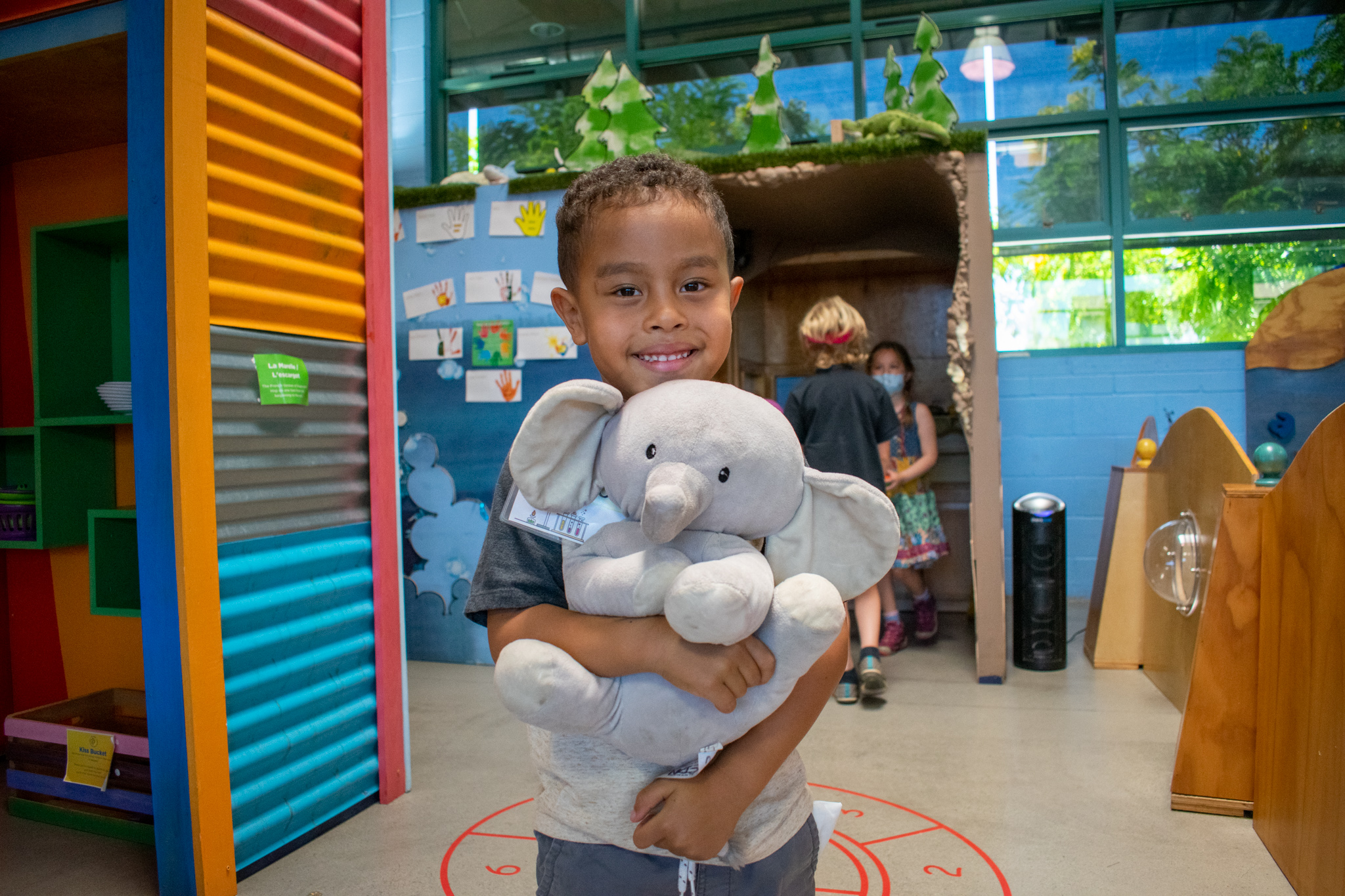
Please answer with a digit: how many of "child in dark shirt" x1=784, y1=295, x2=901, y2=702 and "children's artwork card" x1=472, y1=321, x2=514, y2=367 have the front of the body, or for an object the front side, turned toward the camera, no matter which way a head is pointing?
1

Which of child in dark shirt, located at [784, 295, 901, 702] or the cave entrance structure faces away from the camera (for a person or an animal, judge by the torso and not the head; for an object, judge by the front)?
the child in dark shirt

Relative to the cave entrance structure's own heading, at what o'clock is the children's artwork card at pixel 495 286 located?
The children's artwork card is roughly at 2 o'clock from the cave entrance structure.

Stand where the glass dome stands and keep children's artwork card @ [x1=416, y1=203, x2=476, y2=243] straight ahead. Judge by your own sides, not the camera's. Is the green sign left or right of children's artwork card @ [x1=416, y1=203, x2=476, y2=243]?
left

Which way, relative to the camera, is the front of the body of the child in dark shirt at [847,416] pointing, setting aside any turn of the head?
away from the camera

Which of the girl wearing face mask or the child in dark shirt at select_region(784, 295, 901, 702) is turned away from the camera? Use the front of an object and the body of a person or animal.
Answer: the child in dark shirt

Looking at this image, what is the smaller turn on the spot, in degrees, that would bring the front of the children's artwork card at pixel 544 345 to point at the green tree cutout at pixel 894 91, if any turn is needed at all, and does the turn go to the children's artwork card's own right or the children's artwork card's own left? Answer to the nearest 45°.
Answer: approximately 90° to the children's artwork card's own left

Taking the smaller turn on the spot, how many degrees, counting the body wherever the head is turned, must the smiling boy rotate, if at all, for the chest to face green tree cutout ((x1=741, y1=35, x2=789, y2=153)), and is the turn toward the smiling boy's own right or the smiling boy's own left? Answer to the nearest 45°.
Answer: approximately 180°

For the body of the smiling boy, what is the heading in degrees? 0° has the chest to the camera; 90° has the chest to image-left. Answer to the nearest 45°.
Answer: approximately 0°
